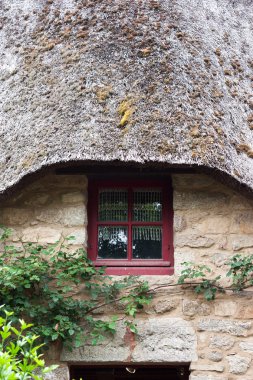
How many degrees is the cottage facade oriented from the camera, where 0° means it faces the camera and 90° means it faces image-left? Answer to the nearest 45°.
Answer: approximately 0°
